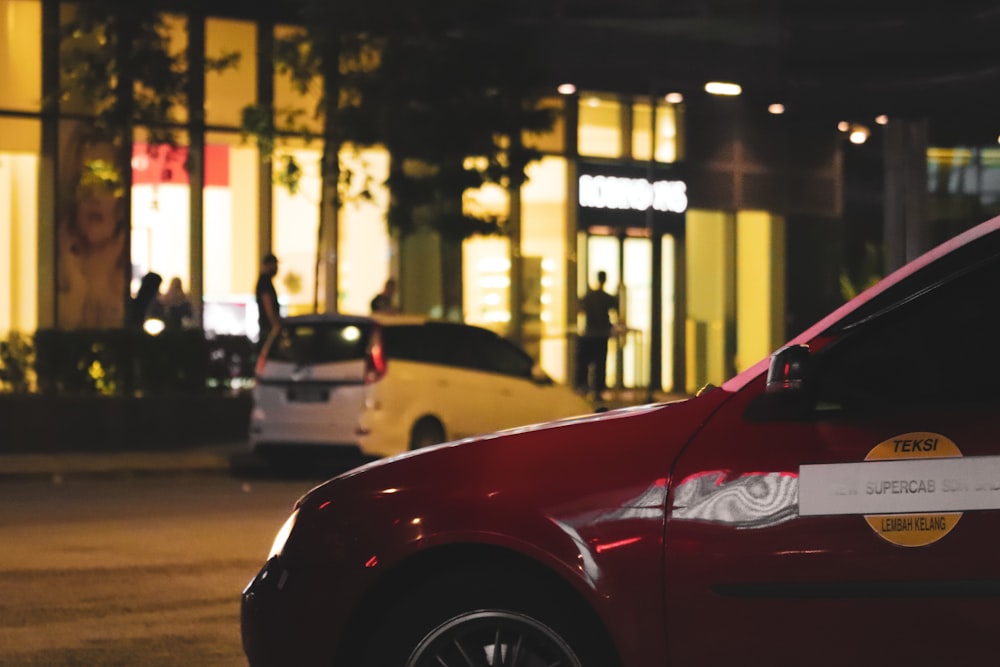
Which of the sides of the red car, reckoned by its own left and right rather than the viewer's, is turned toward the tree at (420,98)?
right

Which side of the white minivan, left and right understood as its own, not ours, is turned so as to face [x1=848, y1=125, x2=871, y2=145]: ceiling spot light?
front

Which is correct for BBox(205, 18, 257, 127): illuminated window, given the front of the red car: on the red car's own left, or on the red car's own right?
on the red car's own right

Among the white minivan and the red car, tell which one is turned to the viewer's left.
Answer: the red car

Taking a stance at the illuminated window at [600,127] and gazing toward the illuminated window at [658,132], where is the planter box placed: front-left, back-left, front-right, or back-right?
back-right

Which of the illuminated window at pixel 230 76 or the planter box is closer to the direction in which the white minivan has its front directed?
the illuminated window

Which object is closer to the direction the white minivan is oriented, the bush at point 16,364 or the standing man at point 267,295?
the standing man

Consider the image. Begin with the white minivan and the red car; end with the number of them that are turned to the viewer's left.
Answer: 1

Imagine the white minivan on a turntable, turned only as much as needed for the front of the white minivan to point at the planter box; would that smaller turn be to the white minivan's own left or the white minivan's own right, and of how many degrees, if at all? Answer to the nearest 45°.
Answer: approximately 90° to the white minivan's own left

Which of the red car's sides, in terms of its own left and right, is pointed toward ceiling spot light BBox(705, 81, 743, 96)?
right

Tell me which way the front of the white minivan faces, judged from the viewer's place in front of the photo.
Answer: facing away from the viewer and to the right of the viewer

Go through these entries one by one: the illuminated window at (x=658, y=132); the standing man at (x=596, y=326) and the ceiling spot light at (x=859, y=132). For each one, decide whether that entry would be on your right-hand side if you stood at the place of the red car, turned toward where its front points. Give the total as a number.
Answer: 3

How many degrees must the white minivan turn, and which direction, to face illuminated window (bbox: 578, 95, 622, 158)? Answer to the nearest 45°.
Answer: approximately 45° to its left

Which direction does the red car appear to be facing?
to the viewer's left
